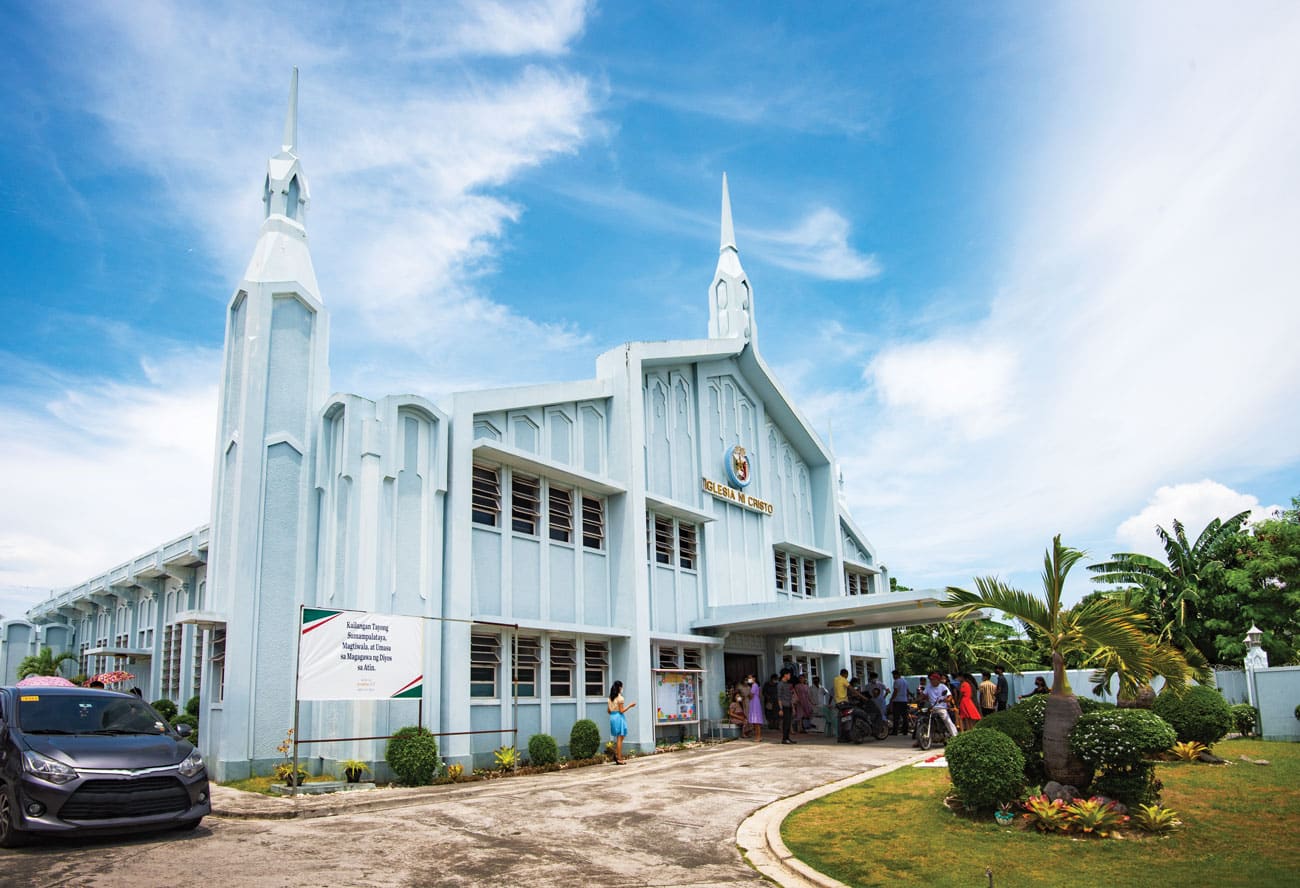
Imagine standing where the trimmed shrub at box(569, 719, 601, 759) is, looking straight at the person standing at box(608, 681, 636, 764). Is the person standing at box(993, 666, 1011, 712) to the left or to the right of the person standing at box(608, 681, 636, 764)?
left

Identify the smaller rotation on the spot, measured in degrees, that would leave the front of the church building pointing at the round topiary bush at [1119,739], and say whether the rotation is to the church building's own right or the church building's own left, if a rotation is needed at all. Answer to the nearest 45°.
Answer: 0° — it already faces it

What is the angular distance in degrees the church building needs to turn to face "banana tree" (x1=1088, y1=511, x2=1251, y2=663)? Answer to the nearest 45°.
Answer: approximately 90° to its left

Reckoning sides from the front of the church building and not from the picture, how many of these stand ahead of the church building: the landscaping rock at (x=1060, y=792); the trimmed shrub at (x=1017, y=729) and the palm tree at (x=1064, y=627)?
3

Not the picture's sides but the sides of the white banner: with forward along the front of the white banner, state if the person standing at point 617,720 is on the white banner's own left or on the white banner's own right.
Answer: on the white banner's own left

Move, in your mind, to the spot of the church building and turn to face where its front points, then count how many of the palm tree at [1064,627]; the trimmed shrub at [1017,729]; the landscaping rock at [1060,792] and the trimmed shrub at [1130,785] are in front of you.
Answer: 4

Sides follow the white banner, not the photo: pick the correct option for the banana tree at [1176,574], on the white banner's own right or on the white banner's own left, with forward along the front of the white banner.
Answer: on the white banner's own left
